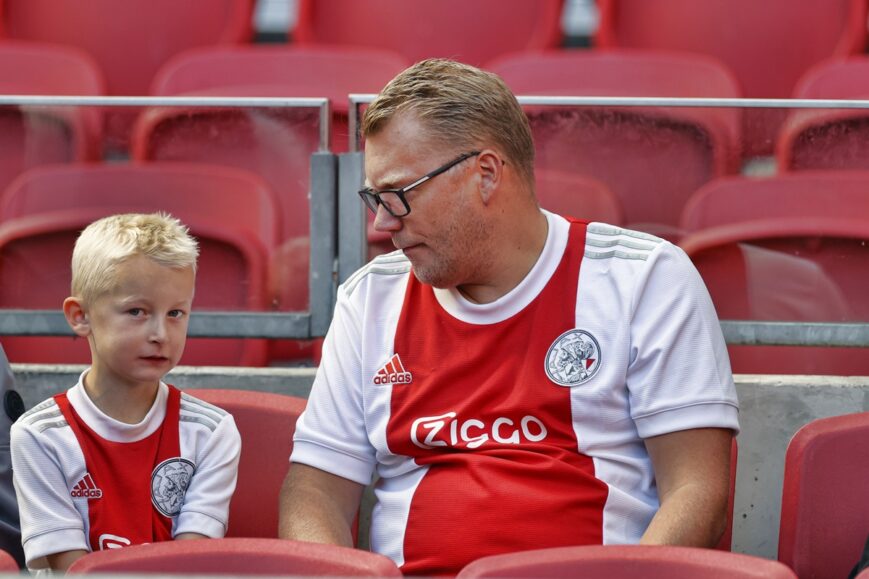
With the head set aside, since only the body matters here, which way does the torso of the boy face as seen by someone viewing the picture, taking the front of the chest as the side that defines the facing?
toward the camera

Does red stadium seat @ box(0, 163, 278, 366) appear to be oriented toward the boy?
yes

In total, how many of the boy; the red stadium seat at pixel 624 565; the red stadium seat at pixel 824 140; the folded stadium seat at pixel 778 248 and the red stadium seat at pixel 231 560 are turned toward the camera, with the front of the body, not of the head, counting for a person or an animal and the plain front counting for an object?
5

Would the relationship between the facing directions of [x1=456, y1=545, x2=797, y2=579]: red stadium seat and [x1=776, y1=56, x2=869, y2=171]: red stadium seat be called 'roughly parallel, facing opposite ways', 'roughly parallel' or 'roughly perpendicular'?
roughly parallel

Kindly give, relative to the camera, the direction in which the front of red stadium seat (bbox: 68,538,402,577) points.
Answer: facing the viewer

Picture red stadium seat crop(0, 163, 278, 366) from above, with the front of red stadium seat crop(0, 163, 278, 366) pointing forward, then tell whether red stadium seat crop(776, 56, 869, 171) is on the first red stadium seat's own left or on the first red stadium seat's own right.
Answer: on the first red stadium seat's own left

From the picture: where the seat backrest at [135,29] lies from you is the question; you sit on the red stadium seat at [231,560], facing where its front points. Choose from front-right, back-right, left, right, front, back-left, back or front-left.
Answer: back

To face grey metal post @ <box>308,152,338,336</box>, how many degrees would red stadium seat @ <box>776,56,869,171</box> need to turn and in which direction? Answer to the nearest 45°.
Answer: approximately 90° to its right

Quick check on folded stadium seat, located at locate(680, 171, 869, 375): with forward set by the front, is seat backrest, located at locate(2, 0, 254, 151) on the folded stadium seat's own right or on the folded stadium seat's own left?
on the folded stadium seat's own right

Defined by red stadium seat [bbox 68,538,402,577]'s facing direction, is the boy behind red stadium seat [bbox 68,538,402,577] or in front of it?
behind

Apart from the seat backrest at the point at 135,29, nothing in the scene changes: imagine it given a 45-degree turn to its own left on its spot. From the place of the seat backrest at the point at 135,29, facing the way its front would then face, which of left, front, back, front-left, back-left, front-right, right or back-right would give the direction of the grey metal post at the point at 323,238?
front-right

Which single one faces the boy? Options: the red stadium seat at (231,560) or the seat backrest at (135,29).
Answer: the seat backrest
